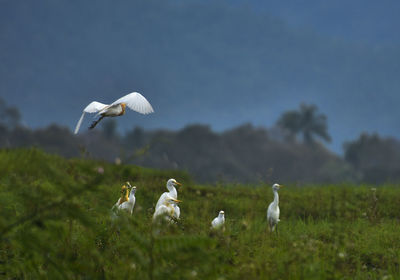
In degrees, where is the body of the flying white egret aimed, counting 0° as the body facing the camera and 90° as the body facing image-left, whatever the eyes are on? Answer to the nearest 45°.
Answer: approximately 225°
